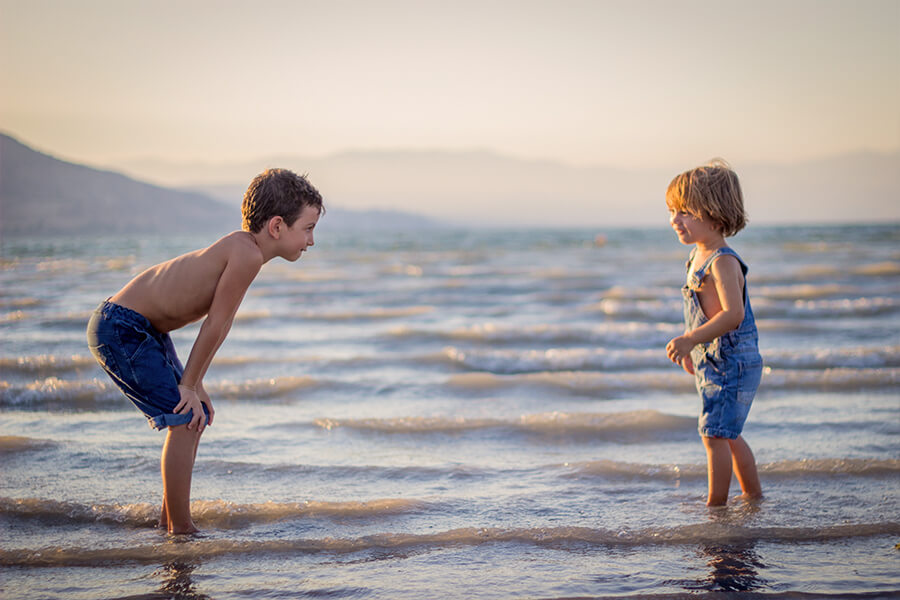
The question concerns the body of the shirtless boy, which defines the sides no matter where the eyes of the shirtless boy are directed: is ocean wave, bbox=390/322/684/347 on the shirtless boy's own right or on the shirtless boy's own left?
on the shirtless boy's own left

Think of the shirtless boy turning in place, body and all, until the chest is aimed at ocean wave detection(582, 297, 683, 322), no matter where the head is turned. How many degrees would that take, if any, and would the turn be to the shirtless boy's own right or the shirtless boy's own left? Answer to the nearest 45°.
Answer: approximately 45° to the shirtless boy's own left

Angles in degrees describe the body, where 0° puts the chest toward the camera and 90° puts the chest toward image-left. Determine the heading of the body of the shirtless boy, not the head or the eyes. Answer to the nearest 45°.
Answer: approximately 270°

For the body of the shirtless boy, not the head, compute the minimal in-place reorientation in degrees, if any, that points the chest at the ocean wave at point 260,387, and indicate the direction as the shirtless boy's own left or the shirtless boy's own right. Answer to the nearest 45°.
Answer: approximately 90° to the shirtless boy's own left

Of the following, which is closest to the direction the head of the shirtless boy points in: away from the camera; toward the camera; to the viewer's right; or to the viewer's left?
to the viewer's right

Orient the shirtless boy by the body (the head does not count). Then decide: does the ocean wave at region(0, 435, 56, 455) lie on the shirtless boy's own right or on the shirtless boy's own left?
on the shirtless boy's own left
